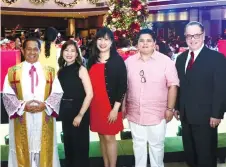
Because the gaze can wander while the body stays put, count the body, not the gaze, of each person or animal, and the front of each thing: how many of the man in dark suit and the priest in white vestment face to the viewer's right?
0

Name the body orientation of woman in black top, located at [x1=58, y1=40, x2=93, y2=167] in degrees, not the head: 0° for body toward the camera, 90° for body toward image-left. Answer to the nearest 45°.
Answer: approximately 45°

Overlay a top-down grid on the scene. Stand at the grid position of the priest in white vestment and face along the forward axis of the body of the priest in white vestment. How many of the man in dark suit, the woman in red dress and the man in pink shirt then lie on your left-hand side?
3

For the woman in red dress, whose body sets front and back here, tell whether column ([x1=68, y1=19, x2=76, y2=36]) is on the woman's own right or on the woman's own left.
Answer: on the woman's own right

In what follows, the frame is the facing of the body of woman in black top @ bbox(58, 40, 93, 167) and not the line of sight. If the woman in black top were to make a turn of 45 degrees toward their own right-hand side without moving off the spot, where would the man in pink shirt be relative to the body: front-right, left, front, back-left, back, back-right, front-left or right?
back

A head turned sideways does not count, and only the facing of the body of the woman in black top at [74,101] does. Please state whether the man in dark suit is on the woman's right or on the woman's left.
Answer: on the woman's left

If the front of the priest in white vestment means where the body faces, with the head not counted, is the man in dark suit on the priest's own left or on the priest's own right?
on the priest's own left

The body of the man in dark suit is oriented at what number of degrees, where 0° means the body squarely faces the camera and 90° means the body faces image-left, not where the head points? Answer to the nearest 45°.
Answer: approximately 45°

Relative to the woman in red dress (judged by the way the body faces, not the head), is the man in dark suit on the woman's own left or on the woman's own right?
on the woman's own left
